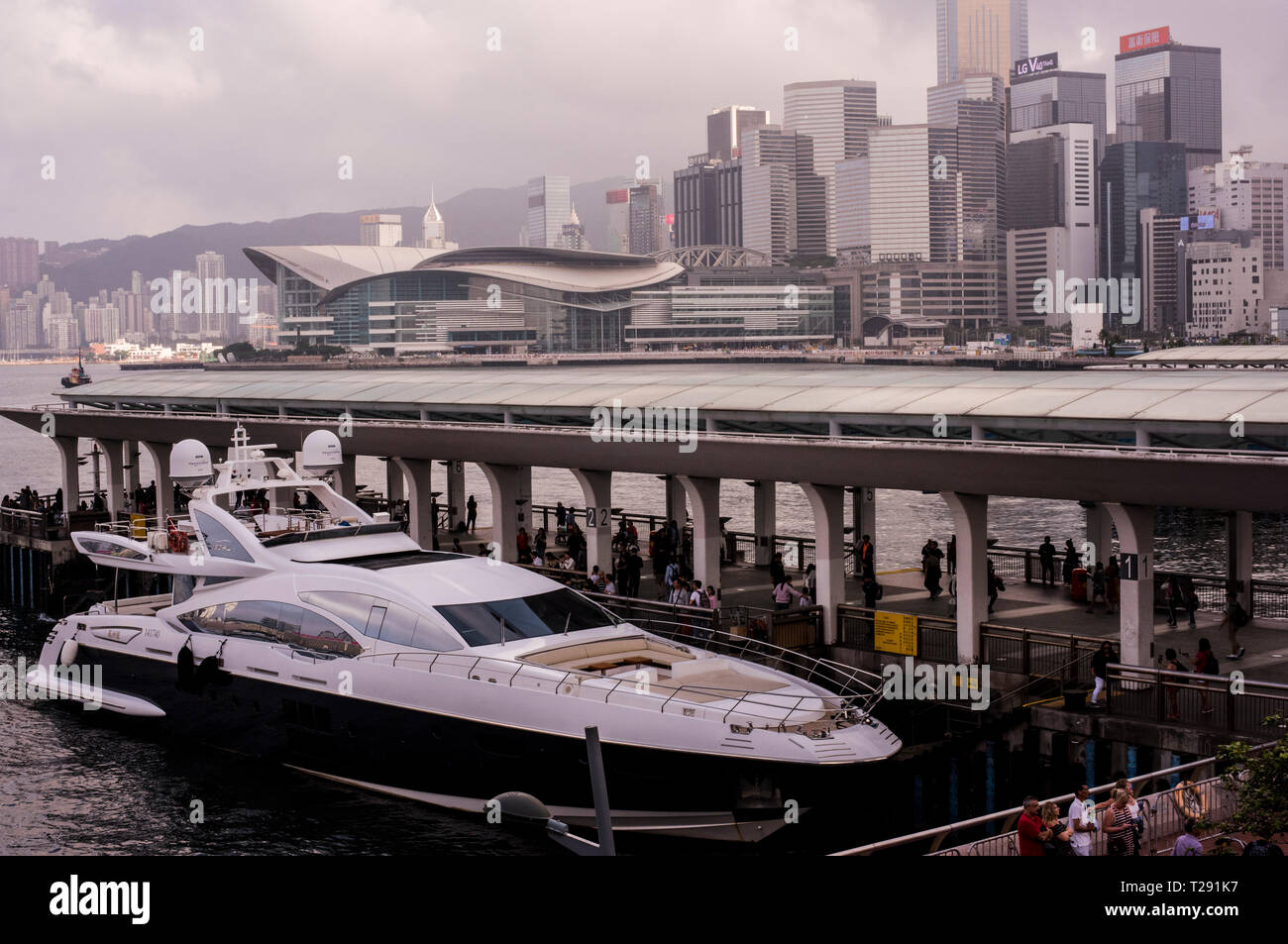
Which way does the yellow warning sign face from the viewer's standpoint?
toward the camera

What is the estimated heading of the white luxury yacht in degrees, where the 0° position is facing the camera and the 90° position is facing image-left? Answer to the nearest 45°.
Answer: approximately 315°

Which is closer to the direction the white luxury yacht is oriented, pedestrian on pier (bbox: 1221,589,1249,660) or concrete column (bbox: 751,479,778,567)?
the pedestrian on pier

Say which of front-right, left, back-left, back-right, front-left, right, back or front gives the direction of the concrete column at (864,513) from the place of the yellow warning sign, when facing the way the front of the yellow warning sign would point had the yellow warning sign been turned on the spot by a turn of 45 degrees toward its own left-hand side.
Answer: back-left

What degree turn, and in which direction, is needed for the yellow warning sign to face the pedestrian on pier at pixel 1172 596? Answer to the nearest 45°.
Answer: approximately 135° to its left

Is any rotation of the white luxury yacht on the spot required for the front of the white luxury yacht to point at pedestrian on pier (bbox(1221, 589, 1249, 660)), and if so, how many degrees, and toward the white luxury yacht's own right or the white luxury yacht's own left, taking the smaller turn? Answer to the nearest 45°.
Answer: approximately 45° to the white luxury yacht's own left

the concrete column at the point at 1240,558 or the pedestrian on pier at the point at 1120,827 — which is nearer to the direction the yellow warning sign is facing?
the pedestrian on pier

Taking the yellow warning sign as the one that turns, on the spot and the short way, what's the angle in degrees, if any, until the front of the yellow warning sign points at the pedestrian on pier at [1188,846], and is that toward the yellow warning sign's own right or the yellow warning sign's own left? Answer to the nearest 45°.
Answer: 0° — it already faces them

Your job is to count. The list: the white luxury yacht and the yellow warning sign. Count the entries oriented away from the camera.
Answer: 0

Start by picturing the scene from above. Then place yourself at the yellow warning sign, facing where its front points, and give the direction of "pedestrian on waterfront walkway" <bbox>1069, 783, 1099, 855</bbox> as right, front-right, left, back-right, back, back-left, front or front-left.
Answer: front

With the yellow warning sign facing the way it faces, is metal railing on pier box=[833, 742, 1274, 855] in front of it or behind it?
in front
